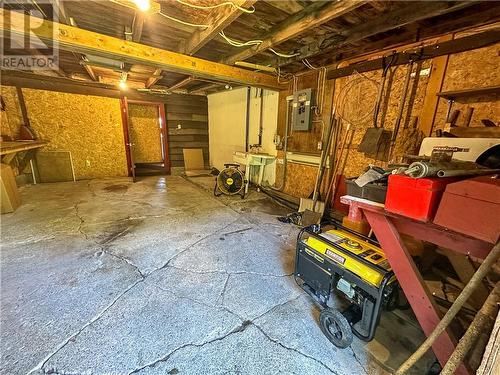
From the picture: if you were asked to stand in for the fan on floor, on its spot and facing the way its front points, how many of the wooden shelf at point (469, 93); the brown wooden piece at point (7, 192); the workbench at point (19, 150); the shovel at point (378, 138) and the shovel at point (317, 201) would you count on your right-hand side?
2

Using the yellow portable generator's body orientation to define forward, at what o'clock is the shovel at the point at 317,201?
The shovel is roughly at 4 o'clock from the yellow portable generator.

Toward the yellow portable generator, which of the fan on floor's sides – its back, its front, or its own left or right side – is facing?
front

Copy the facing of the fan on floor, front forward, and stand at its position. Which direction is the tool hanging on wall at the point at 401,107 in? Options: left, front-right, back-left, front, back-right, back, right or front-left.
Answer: front-left

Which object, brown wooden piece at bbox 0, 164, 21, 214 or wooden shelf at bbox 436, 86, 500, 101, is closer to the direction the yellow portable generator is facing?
the brown wooden piece

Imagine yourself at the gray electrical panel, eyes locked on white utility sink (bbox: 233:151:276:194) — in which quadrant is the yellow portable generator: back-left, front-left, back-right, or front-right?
back-left

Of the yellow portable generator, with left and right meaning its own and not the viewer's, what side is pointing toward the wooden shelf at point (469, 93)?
back

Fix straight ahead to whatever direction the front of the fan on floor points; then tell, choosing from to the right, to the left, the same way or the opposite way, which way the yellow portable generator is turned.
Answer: to the right

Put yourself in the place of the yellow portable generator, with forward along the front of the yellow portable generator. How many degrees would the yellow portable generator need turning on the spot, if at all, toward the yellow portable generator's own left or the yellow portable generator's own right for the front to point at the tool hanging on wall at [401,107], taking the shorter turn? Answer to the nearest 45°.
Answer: approximately 135° to the yellow portable generator's own right

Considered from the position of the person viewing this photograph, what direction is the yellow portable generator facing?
facing the viewer and to the left of the viewer

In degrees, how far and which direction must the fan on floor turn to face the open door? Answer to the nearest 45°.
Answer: approximately 135° to its right

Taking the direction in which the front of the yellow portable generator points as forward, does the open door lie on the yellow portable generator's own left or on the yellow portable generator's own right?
on the yellow portable generator's own right

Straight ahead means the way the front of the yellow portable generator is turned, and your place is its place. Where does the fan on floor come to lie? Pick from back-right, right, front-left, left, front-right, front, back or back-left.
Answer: right

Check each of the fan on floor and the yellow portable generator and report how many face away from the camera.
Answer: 0

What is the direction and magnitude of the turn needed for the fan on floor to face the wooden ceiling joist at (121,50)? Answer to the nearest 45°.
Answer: approximately 45° to its right

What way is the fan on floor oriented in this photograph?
toward the camera
